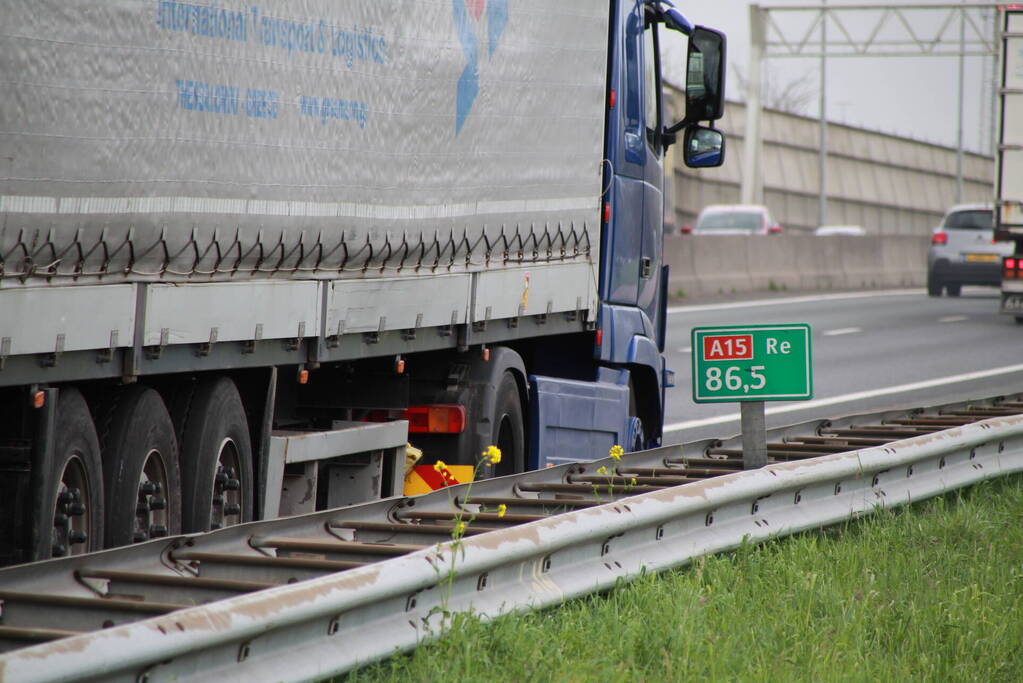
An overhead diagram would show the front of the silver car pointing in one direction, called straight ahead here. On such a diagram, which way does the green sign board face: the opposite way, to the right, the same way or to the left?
the opposite way

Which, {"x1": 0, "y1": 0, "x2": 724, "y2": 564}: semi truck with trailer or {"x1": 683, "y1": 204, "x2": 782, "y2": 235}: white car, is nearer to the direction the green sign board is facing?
the semi truck with trailer

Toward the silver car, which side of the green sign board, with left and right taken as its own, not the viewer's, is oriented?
back

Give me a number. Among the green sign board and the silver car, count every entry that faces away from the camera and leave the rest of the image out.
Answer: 1

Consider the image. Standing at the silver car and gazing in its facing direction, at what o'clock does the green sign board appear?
The green sign board is roughly at 6 o'clock from the silver car.

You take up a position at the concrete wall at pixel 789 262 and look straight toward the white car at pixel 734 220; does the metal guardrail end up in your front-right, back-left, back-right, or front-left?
back-left

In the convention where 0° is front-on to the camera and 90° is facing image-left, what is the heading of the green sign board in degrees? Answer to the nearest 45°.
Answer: approximately 0°

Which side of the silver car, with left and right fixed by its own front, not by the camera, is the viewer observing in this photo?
back

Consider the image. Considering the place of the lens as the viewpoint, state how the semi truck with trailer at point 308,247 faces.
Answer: facing away from the viewer and to the right of the viewer

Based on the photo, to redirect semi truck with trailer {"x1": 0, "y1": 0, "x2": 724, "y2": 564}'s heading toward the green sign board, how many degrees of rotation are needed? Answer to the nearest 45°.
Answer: approximately 45° to its right

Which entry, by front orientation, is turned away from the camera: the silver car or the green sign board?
the silver car

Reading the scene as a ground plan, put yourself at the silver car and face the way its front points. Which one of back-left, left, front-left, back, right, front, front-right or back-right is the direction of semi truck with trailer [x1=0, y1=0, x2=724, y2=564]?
back

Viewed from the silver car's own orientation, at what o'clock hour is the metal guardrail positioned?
The metal guardrail is roughly at 6 o'clock from the silver car.

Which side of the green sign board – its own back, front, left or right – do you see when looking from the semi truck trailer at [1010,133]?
back
